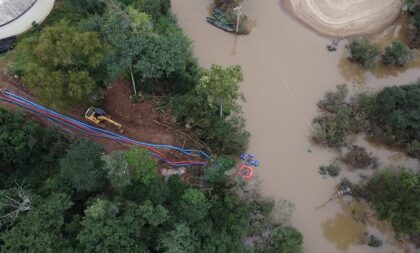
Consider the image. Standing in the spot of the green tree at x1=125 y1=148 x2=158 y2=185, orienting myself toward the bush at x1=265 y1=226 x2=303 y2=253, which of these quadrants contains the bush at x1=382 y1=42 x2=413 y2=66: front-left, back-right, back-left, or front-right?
front-left

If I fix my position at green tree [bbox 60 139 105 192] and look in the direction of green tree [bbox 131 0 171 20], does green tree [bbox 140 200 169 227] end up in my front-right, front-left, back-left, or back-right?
back-right

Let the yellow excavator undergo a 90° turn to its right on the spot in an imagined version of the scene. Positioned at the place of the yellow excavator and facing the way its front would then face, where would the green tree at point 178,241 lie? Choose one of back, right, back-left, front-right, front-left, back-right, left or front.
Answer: left

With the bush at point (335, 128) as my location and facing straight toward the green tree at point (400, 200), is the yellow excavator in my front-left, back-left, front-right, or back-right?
back-right

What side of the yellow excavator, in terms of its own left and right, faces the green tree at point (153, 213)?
front

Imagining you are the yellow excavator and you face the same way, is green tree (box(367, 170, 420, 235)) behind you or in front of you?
in front

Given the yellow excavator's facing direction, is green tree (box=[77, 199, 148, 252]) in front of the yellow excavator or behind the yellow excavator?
in front

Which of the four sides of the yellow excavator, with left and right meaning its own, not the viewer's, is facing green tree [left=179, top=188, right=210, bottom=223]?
front

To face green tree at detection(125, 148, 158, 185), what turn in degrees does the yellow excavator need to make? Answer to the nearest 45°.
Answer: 0° — it already faces it
